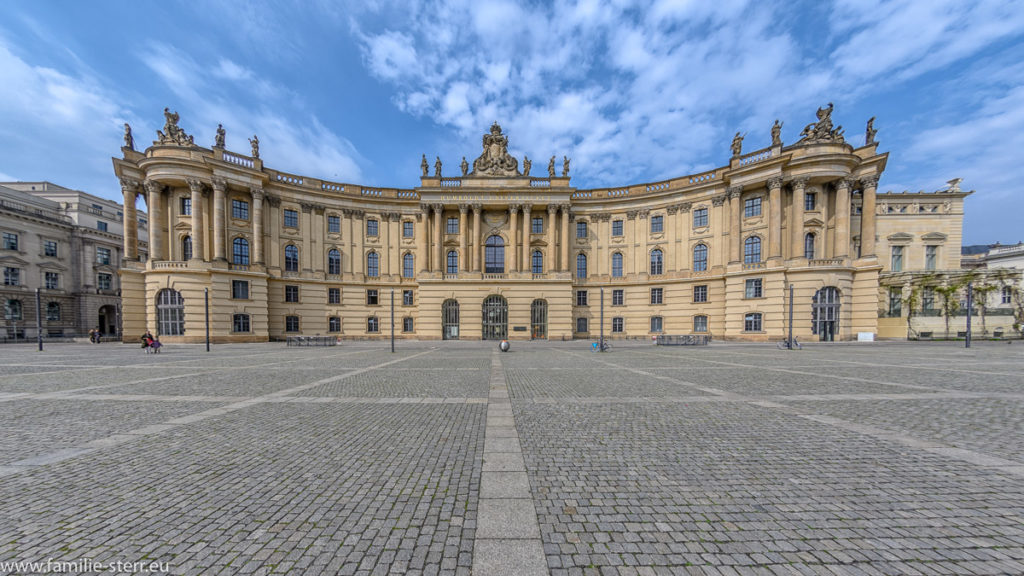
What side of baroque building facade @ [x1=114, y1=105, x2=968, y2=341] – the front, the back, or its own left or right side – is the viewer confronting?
front
